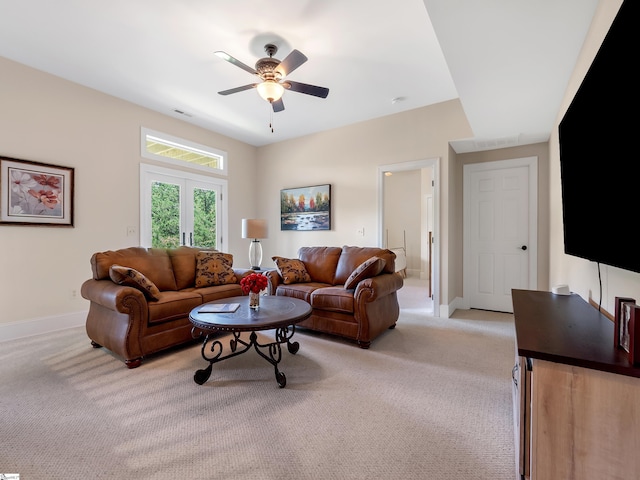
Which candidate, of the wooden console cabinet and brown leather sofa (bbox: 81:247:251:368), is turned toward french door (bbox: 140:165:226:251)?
the wooden console cabinet

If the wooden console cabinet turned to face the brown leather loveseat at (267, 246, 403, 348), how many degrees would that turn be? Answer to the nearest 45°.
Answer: approximately 45° to its right

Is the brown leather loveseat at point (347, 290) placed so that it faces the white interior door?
no

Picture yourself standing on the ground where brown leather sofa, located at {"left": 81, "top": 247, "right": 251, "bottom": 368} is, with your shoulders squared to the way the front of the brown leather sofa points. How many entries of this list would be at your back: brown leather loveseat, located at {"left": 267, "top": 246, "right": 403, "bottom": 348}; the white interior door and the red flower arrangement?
0

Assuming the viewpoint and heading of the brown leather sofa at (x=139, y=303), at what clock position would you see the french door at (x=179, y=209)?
The french door is roughly at 8 o'clock from the brown leather sofa.

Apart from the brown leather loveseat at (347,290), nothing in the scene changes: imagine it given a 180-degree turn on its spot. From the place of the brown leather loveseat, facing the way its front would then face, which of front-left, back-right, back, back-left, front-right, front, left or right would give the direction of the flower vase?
back

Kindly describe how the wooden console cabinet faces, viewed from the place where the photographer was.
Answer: facing to the left of the viewer

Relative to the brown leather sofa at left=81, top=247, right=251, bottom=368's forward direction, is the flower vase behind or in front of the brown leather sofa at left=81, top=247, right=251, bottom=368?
in front

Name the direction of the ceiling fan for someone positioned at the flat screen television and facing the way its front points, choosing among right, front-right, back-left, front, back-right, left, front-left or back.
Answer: front

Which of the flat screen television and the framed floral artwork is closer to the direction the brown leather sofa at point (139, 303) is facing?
the flat screen television

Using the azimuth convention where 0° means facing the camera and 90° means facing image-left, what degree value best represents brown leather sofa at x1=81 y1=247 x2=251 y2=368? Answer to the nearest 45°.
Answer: approximately 315°

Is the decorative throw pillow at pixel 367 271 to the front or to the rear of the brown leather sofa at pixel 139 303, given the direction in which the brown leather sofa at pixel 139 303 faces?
to the front

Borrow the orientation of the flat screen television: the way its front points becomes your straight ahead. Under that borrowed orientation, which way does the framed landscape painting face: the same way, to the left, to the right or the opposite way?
to the left

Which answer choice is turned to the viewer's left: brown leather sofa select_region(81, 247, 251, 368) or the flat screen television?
the flat screen television

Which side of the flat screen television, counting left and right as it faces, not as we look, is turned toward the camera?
left

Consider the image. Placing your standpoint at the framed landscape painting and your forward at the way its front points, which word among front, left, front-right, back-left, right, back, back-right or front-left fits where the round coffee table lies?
front-left

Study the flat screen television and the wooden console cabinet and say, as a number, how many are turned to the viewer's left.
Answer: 2

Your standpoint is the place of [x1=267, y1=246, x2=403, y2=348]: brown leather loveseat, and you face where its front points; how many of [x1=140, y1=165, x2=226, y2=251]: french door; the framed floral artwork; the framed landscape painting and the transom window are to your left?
0

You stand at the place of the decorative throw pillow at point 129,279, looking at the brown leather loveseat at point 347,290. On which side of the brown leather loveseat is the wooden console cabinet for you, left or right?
right

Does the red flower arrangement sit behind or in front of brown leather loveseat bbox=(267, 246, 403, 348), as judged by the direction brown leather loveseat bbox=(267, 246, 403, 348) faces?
in front

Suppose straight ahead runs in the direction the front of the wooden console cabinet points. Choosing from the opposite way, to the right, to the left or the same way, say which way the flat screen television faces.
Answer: the same way

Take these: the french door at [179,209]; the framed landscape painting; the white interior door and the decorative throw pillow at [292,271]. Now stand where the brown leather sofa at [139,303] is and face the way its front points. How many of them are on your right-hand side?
0
